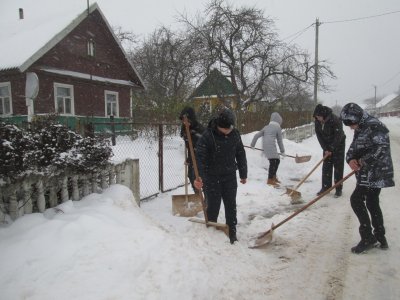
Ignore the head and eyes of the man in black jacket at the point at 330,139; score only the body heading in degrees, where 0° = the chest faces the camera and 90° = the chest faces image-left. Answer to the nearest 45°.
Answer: approximately 45°

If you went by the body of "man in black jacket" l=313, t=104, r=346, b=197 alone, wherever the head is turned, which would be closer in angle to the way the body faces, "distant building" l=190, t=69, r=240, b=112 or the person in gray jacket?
the person in gray jacket

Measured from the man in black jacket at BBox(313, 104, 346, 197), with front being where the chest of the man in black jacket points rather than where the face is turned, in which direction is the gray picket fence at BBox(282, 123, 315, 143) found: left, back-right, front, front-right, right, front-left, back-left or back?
back-right
